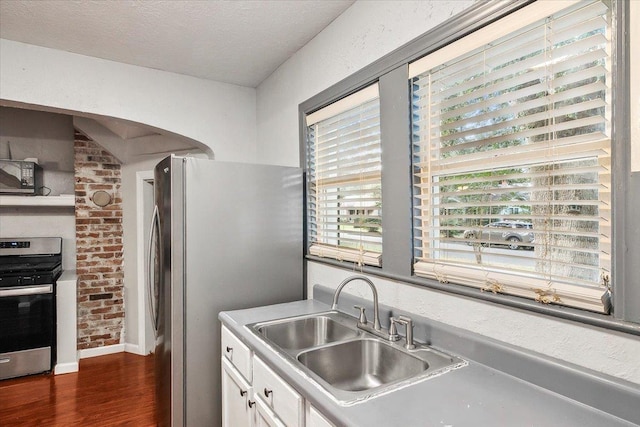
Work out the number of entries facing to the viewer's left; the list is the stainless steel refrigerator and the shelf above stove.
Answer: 1

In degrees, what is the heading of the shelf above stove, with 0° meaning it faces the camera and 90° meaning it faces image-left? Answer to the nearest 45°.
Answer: approximately 0°

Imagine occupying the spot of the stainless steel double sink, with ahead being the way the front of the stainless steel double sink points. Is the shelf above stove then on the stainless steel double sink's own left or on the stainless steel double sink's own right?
on the stainless steel double sink's own right

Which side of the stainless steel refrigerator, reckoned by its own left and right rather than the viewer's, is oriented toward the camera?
left

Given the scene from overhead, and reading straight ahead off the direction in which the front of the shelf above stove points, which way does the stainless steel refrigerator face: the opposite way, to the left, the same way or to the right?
to the right

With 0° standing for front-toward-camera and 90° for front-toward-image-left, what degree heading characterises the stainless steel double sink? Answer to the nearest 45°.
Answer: approximately 45°

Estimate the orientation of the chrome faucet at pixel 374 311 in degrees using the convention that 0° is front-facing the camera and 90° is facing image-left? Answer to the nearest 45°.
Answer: approximately 45°

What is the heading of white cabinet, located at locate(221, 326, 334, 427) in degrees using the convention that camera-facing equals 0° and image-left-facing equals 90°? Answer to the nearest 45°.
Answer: approximately 45°
